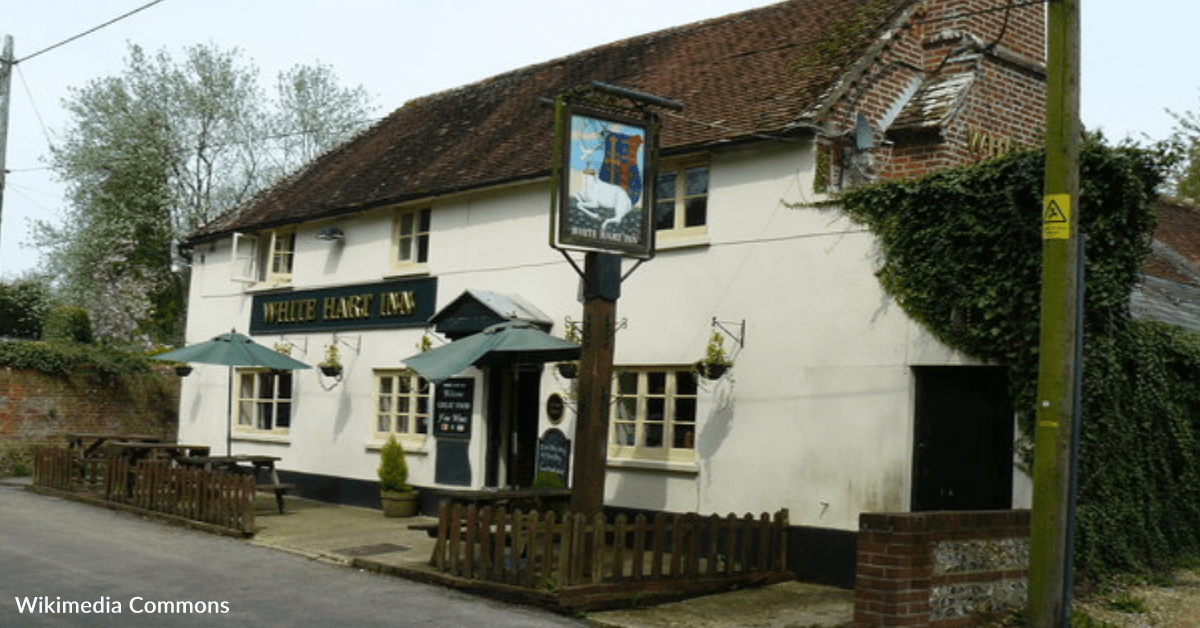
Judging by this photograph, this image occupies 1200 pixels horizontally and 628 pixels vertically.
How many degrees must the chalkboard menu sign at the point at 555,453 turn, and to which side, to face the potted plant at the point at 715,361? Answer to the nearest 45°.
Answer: approximately 90° to its left

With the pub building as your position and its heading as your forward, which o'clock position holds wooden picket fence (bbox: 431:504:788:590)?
The wooden picket fence is roughly at 11 o'clock from the pub building.

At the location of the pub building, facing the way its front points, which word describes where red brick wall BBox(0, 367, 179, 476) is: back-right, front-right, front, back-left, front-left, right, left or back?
right

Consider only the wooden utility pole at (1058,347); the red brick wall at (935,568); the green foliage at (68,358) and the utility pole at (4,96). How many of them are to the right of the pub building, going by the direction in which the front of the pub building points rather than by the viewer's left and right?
2

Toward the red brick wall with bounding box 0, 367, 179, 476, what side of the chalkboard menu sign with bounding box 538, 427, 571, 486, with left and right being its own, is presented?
right

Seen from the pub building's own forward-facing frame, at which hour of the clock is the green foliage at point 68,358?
The green foliage is roughly at 3 o'clock from the pub building.

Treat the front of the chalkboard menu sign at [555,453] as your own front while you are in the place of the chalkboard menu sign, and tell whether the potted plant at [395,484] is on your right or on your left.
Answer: on your right

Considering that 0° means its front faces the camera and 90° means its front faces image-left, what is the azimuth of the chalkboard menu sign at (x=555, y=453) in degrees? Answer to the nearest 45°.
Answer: approximately 45°

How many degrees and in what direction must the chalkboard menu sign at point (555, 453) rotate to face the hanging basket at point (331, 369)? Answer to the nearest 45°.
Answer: approximately 90° to its right
